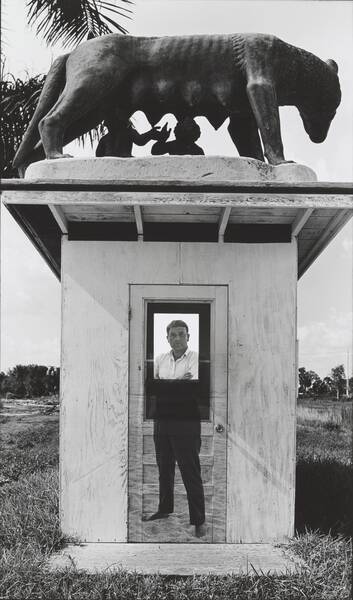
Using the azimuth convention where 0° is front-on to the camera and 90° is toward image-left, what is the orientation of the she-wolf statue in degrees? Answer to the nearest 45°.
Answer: approximately 270°

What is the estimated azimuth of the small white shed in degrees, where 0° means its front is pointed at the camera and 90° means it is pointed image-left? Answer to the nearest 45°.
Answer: approximately 0°
